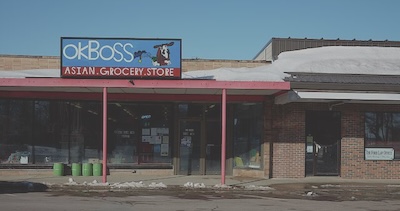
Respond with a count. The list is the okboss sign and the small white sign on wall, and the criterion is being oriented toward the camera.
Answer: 2

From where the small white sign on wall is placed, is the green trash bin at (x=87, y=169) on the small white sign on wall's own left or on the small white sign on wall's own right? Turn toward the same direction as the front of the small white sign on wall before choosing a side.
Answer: on the small white sign on wall's own right

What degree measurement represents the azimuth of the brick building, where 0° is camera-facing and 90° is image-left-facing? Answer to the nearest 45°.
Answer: approximately 0°

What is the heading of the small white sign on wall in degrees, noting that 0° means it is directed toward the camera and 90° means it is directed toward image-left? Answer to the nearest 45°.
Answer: approximately 0°

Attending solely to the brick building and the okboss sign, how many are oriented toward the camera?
2
